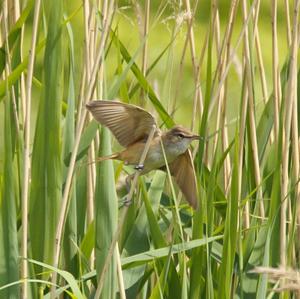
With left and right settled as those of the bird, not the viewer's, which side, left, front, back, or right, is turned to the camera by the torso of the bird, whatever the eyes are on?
right
